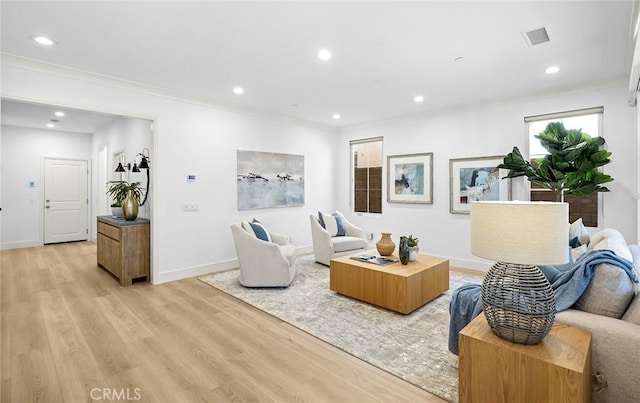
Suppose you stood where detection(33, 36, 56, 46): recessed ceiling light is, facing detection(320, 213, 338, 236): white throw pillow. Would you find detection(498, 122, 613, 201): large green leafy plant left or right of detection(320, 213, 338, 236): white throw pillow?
right

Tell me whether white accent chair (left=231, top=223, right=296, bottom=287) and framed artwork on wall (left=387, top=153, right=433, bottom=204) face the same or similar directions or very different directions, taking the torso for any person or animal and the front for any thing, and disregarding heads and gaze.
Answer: very different directions

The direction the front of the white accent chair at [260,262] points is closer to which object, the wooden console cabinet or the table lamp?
the table lamp

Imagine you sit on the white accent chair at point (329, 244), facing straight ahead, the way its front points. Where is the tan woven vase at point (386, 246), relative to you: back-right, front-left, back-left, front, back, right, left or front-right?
front

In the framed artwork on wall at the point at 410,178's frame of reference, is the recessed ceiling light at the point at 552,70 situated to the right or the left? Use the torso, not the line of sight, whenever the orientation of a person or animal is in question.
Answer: on its left

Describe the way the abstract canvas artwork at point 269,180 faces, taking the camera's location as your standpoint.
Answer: facing the viewer and to the right of the viewer

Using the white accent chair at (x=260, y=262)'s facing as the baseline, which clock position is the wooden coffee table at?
The wooden coffee table is roughly at 1 o'clock from the white accent chair.

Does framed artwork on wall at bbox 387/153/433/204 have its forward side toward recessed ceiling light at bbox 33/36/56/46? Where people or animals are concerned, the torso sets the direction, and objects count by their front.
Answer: yes

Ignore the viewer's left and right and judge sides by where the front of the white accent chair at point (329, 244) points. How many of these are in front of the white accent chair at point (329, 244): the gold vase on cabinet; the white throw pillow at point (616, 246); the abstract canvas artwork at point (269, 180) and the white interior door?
1

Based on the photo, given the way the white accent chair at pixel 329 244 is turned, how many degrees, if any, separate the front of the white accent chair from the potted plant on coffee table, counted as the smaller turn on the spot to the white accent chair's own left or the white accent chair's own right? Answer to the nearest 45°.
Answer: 0° — it already faces it

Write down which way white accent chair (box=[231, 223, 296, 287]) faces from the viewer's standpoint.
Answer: facing to the right of the viewer

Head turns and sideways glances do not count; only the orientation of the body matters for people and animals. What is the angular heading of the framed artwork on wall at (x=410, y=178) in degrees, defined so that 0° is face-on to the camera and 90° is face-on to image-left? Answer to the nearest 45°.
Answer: approximately 45°

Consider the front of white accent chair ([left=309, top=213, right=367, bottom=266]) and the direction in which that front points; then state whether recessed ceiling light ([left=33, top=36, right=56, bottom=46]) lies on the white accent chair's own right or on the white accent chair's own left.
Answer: on the white accent chair's own right
